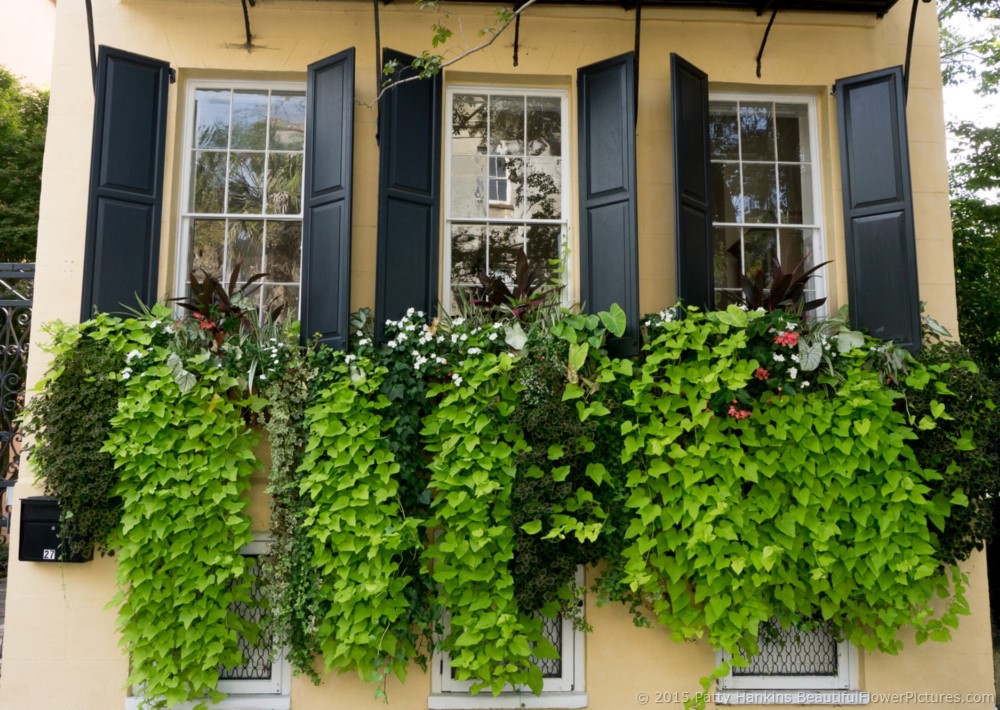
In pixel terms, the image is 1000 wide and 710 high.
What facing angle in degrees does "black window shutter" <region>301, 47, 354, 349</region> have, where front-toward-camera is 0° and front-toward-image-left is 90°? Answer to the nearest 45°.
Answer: approximately 45°

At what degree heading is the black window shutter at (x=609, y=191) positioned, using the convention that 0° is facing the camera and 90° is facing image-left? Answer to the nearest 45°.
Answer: approximately 45°

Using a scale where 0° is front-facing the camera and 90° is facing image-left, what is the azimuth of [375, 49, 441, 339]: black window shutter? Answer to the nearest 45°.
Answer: approximately 315°
